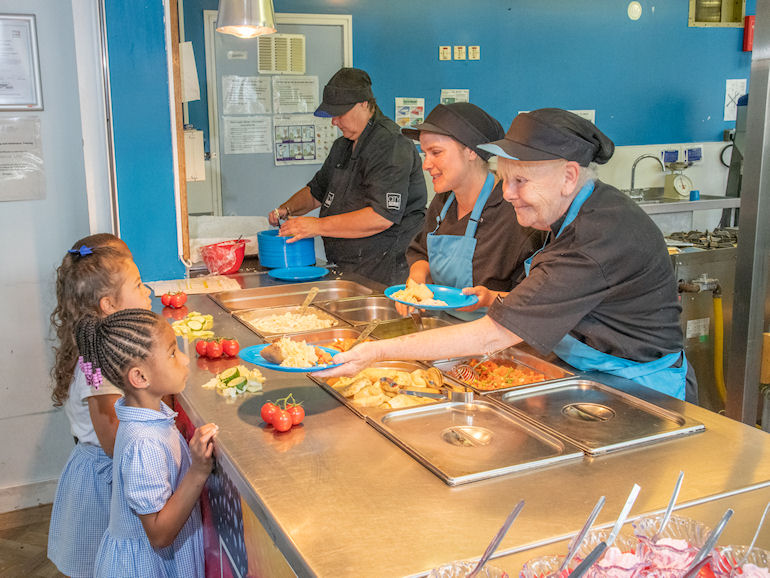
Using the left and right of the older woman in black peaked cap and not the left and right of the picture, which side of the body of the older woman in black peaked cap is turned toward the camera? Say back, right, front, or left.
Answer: left

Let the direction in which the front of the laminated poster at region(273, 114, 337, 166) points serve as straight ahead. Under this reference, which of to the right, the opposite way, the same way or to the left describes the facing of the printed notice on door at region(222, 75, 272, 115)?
the same way

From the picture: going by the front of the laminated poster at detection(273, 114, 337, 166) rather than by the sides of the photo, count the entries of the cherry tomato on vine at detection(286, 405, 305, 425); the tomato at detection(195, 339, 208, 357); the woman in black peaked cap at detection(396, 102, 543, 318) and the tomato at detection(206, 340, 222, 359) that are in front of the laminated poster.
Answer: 4

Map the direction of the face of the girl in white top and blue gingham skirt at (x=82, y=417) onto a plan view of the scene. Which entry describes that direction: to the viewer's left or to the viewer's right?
to the viewer's right

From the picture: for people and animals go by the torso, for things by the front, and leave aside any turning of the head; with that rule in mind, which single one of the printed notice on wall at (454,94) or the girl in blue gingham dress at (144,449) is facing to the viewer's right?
the girl in blue gingham dress

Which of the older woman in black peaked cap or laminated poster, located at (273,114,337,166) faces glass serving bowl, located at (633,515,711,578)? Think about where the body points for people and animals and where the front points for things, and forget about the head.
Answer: the laminated poster

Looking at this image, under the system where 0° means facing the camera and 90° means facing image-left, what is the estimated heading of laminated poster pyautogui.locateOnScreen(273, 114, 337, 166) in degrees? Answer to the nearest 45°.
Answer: approximately 0°

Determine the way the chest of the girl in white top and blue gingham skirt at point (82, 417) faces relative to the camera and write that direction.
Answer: to the viewer's right

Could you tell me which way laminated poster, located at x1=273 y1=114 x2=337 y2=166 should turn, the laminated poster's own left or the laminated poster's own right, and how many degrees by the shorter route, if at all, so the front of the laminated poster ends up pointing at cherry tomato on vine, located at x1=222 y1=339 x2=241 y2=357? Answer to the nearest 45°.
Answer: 0° — it already faces it

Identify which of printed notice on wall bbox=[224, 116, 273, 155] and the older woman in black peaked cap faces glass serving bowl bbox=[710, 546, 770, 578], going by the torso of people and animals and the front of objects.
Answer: the printed notice on wall

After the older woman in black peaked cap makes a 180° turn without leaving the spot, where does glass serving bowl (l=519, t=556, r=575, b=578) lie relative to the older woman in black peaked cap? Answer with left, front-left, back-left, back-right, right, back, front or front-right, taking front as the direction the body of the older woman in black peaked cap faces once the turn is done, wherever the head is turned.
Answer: right

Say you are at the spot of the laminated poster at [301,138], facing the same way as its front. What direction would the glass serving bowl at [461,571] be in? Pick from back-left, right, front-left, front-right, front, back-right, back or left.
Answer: front

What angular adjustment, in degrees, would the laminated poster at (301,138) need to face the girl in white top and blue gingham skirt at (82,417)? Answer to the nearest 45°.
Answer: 0° — it already faces them

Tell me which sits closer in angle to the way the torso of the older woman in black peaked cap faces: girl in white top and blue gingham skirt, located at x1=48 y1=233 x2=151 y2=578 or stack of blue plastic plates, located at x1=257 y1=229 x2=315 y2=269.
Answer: the girl in white top and blue gingham skirt

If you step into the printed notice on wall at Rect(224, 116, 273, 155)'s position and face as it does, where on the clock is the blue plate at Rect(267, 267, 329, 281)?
The blue plate is roughly at 12 o'clock from the printed notice on wall.

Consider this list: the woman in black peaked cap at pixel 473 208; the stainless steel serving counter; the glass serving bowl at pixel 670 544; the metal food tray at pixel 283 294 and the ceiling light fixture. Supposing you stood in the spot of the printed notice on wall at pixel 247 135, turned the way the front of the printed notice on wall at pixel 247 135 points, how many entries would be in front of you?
5

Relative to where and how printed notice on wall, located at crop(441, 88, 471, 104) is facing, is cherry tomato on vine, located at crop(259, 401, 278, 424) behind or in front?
in front

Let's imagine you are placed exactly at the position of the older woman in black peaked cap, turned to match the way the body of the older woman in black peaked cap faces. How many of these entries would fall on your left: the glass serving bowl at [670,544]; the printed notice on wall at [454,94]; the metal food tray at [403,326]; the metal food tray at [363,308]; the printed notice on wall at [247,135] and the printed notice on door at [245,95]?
1

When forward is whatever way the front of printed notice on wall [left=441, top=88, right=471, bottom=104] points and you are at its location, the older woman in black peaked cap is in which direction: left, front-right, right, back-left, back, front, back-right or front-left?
front

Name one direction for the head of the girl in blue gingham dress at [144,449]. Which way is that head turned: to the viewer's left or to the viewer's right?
to the viewer's right

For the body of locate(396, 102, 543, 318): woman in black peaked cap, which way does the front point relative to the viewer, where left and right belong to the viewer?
facing the viewer and to the left of the viewer

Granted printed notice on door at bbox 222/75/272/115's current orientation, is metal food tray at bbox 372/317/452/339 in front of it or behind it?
in front

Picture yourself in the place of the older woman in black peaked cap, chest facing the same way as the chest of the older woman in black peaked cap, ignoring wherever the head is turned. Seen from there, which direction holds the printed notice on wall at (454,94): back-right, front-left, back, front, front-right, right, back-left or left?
right
